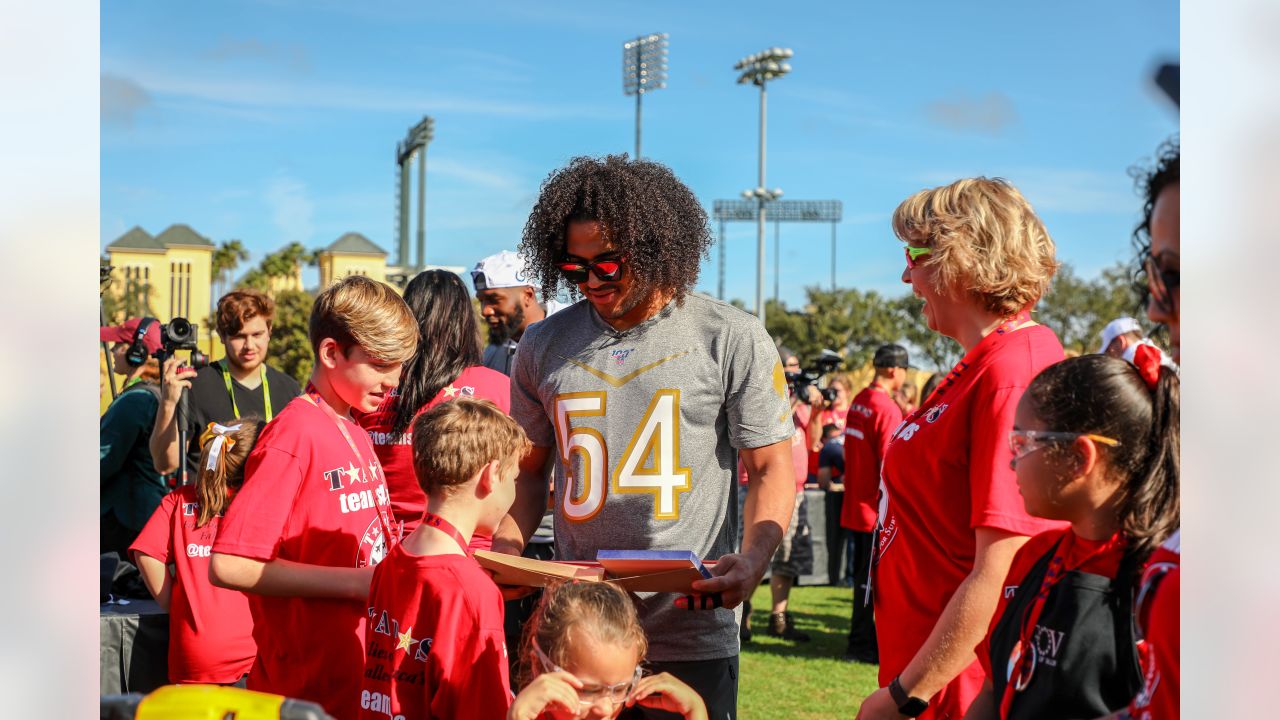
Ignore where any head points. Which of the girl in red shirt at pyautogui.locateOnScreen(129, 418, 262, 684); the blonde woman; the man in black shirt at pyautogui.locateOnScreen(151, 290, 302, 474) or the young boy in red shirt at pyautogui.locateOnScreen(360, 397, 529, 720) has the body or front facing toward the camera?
the man in black shirt

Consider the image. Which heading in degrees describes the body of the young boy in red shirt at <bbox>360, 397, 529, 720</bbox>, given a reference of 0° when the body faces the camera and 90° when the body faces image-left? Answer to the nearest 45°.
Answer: approximately 225°

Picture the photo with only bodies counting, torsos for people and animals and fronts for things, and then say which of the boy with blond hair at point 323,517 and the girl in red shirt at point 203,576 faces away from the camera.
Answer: the girl in red shirt

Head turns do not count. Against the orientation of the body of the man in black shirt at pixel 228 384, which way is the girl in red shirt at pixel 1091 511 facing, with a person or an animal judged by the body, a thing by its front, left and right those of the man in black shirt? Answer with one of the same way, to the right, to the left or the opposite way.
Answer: to the right

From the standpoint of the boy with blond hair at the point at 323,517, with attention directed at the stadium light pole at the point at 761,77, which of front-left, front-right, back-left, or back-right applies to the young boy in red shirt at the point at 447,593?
back-right

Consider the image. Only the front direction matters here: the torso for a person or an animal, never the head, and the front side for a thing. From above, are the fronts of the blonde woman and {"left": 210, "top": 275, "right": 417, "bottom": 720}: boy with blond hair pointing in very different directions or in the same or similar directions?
very different directions

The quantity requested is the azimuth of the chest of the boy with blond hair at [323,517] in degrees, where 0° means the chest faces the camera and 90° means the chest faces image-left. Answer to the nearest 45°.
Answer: approximately 315°

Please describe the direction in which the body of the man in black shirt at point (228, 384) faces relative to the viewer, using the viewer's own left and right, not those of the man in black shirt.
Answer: facing the viewer

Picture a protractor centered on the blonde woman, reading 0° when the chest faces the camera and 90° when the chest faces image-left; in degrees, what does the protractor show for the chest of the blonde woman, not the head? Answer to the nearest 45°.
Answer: approximately 90°

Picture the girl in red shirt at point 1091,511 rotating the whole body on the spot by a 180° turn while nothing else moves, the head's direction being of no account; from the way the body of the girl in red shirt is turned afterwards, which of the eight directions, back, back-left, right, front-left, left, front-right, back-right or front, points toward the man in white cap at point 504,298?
left

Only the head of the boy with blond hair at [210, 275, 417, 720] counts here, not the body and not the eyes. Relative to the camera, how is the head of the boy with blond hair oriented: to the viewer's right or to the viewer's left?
to the viewer's right

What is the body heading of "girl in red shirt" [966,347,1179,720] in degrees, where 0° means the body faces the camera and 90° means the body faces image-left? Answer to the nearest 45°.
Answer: approximately 45°

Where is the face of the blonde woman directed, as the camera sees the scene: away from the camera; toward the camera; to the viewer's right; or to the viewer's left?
to the viewer's left
